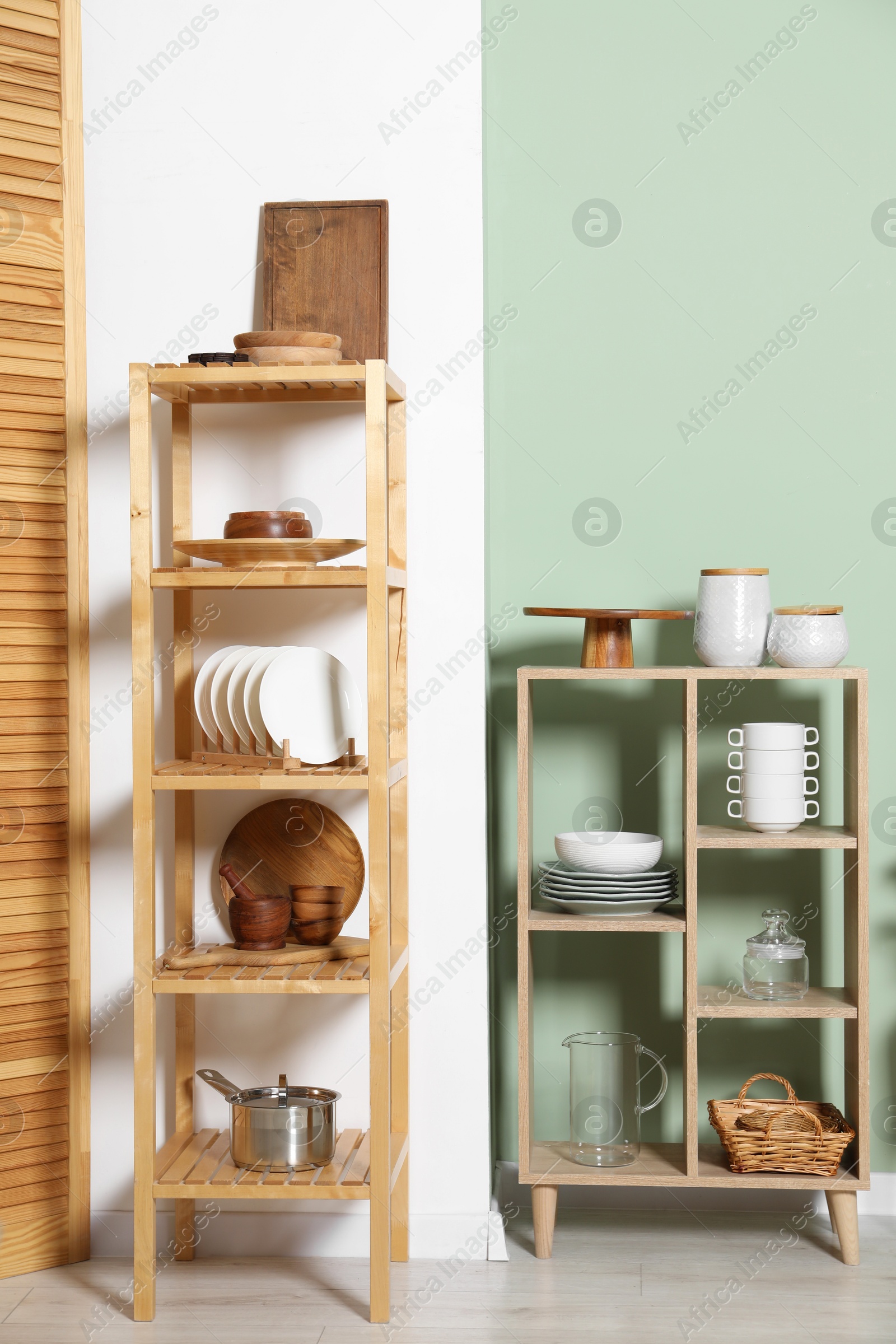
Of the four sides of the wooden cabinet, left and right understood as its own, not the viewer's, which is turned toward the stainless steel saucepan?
right

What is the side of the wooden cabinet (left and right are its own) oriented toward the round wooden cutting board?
right

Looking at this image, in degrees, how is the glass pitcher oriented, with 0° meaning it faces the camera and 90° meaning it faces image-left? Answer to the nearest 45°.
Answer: approximately 90°

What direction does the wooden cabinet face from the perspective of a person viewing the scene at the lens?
facing the viewer

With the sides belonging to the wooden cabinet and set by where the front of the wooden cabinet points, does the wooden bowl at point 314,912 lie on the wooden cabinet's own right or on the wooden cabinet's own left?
on the wooden cabinet's own right
